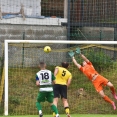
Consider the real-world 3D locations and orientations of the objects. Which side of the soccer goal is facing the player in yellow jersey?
front

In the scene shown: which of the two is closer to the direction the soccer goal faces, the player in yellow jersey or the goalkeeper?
the player in yellow jersey

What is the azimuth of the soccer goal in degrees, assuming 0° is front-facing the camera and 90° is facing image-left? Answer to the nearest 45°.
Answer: approximately 0°
